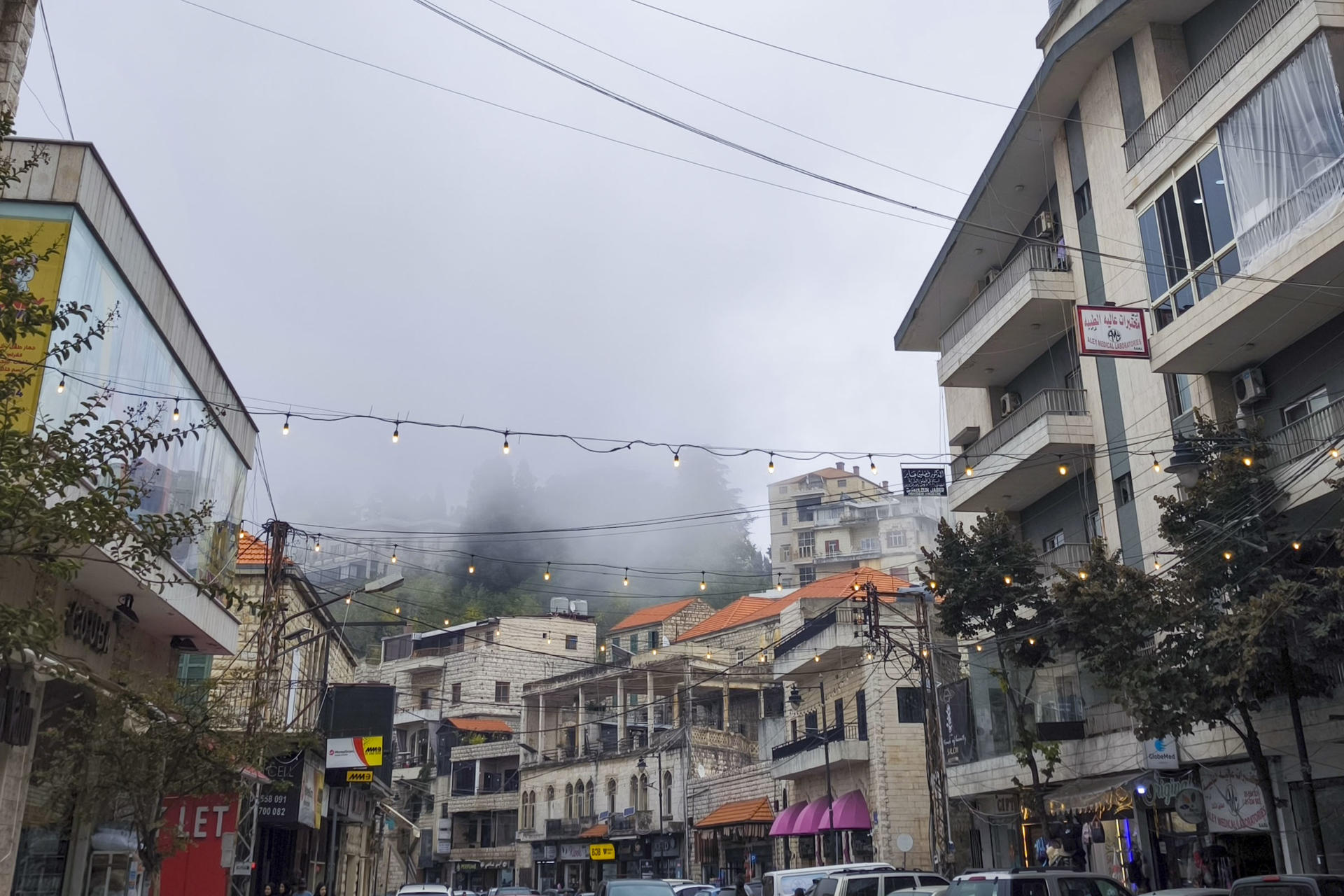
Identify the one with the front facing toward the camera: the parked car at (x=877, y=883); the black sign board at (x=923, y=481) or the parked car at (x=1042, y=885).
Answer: the black sign board

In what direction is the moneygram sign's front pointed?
toward the camera

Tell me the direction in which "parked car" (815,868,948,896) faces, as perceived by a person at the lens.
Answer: facing away from the viewer and to the right of the viewer

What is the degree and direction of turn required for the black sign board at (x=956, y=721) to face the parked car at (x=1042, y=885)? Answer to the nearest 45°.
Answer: approximately 45° to its left

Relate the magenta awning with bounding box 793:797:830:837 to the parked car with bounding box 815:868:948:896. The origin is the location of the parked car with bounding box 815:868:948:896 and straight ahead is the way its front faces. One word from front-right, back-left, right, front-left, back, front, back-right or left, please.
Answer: front-left

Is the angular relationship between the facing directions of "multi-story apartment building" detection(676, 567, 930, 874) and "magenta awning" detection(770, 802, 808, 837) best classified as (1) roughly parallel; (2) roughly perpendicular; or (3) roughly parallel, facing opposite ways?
roughly parallel

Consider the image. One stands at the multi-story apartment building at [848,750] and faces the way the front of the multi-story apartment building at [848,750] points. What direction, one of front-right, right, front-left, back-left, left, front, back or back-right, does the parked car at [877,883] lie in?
front-left

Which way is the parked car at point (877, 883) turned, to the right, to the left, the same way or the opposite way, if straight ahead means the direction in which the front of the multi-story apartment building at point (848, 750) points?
the opposite way

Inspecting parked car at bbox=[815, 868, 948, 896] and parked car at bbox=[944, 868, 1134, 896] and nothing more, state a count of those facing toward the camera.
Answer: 0

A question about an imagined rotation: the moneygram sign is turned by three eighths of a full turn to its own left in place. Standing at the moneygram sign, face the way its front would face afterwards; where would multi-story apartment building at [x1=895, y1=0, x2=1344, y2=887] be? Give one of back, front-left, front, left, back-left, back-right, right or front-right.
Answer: right

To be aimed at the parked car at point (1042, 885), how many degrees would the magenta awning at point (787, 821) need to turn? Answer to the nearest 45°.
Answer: approximately 45° to its left

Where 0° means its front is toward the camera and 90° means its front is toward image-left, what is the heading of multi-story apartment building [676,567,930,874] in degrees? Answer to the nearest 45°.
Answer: approximately 45°

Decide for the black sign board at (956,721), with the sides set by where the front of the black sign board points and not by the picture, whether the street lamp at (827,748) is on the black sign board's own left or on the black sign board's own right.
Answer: on the black sign board's own right

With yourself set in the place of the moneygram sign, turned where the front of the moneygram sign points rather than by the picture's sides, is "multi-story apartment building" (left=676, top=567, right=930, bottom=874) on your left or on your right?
on your left

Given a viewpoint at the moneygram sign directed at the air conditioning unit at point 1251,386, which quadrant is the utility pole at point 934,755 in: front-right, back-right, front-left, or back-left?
front-left
